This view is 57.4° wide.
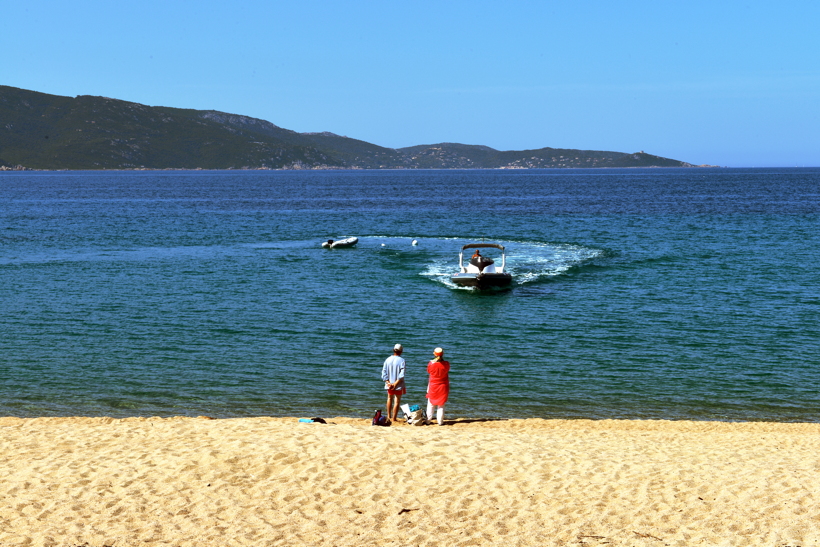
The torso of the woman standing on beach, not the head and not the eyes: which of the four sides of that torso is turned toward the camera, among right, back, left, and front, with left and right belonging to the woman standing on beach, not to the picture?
back

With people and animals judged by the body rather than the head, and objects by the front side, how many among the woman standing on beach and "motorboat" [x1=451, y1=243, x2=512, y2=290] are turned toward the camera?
1

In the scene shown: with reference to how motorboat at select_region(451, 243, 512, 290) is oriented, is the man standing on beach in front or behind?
in front

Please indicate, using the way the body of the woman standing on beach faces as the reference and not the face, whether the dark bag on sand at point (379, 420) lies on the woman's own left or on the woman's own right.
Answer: on the woman's own left

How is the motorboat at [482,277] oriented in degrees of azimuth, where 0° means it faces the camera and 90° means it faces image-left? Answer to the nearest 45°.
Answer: approximately 0°

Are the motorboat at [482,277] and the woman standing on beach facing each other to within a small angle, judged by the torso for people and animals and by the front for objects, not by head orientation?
yes

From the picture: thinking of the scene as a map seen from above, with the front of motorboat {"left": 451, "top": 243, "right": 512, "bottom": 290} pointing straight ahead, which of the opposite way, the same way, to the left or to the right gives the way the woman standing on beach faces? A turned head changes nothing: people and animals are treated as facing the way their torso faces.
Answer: the opposite way

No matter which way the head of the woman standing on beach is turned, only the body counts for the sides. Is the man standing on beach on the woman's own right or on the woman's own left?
on the woman's own left

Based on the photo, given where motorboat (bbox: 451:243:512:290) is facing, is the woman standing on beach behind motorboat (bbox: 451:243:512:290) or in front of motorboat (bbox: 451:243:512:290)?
in front

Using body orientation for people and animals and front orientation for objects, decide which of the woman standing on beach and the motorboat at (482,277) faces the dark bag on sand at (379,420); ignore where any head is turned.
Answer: the motorboat

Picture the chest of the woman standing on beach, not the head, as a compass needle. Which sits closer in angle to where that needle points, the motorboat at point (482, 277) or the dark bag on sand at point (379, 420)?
the motorboat

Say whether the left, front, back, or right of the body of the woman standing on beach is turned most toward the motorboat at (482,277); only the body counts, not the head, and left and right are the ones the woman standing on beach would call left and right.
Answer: front

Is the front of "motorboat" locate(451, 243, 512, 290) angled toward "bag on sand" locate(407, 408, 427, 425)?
yes
